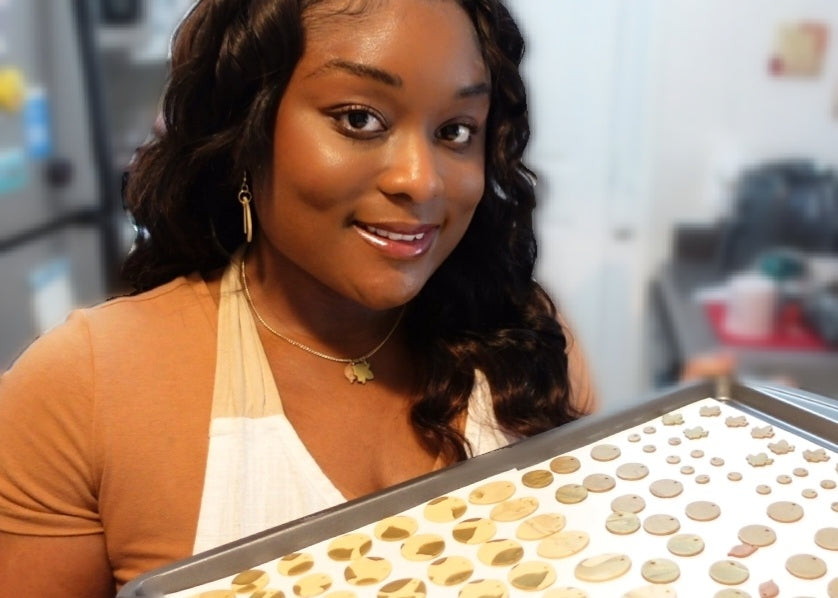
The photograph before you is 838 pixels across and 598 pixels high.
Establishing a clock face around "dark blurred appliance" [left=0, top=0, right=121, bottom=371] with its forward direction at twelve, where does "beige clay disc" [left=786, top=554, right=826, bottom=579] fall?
The beige clay disc is roughly at 1 o'clock from the dark blurred appliance.

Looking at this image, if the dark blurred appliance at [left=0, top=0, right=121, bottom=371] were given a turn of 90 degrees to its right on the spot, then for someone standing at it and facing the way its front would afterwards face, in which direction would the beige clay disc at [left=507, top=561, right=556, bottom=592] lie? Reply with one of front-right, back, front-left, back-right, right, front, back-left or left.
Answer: front-left

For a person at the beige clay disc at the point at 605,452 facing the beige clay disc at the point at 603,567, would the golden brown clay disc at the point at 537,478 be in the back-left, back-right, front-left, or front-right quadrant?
front-right

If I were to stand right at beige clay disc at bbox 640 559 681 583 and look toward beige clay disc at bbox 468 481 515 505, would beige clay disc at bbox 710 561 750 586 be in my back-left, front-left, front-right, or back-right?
back-right

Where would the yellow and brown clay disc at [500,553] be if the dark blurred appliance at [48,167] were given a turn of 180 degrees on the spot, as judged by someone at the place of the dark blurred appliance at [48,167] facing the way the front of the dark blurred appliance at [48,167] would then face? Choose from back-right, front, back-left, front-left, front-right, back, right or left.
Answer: back-left

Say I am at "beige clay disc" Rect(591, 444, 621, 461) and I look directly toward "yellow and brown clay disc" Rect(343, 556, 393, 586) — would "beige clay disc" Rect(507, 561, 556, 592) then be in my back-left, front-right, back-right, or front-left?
front-left

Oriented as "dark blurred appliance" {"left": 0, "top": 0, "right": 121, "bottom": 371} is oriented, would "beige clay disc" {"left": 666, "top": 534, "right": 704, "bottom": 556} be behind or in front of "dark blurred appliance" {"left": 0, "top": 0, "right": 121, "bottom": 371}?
in front

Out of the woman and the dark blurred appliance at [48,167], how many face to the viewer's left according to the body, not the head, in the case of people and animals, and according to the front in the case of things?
0

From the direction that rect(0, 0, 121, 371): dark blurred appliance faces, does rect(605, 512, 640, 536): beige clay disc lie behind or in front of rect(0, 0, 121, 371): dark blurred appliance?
in front

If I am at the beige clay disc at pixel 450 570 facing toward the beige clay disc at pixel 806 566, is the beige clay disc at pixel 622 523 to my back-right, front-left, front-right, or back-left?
front-left

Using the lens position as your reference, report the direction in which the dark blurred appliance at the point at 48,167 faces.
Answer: facing the viewer and to the right of the viewer
